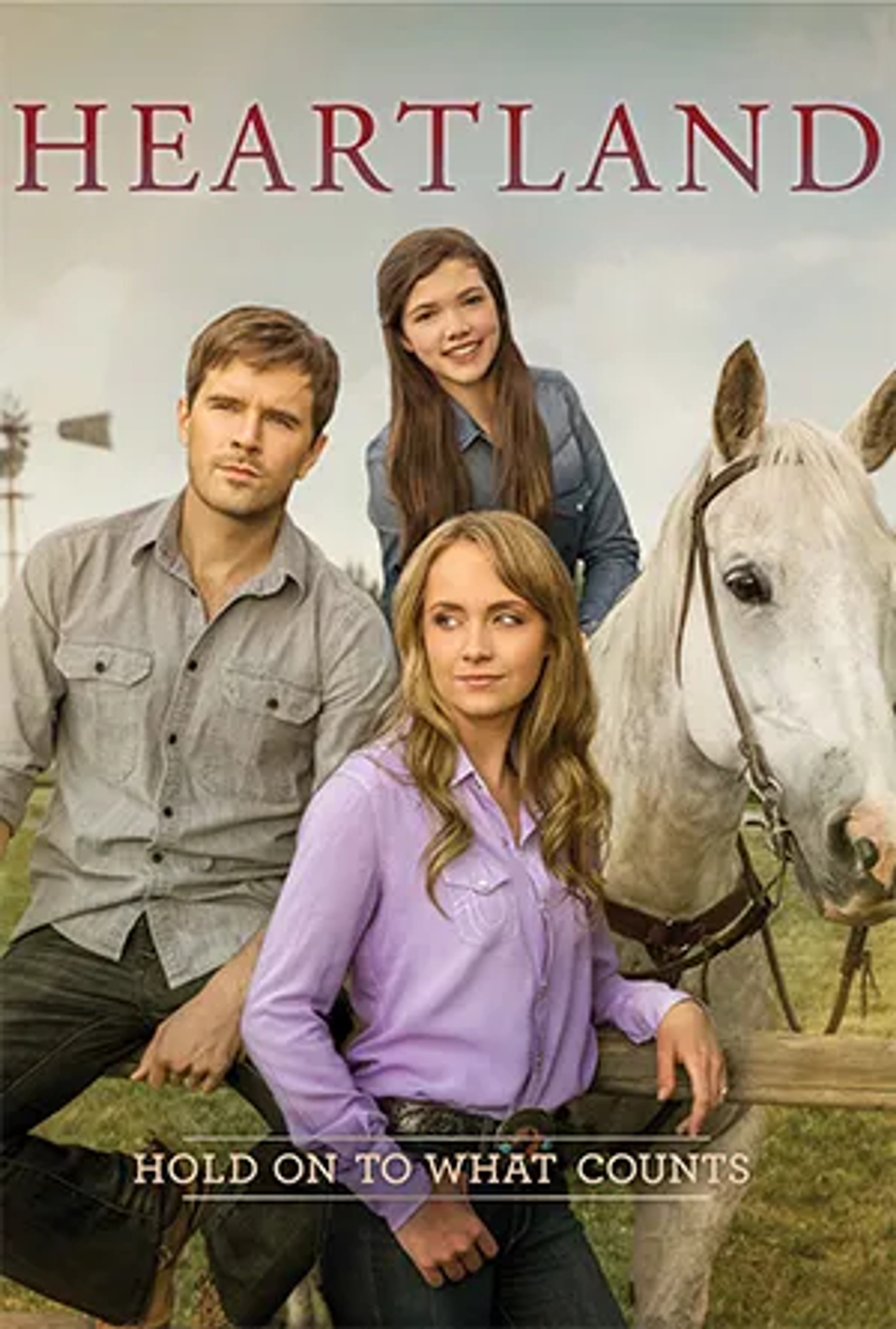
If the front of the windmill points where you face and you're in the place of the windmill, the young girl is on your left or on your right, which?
on your left

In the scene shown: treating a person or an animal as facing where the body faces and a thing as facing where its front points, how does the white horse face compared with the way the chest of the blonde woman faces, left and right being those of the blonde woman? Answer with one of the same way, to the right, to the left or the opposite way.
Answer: the same way

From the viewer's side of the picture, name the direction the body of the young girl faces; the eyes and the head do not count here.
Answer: toward the camera

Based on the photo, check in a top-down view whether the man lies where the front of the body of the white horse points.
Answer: no

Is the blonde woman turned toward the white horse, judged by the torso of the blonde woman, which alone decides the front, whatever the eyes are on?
no

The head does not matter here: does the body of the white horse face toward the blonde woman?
no

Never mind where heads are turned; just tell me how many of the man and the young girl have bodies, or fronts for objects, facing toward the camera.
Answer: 2

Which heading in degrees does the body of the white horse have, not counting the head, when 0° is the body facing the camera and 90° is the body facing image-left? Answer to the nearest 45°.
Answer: approximately 315°
